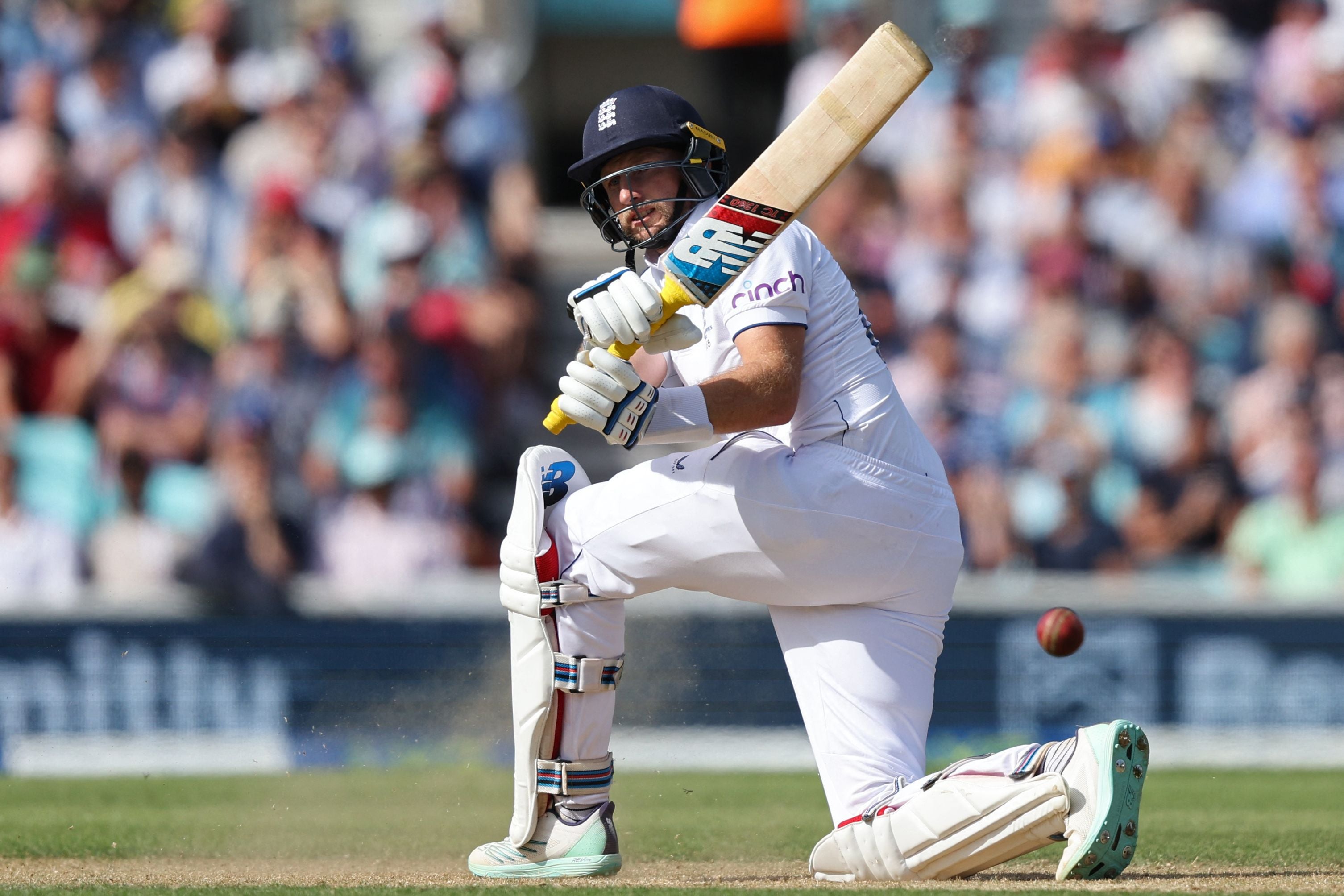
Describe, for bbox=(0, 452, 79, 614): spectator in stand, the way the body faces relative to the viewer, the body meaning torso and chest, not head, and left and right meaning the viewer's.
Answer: facing the viewer

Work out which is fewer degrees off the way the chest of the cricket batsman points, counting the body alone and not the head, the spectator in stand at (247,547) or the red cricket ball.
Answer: the spectator in stand

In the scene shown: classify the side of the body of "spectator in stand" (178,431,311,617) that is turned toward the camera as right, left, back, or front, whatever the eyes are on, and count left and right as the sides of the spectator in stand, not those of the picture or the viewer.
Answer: front

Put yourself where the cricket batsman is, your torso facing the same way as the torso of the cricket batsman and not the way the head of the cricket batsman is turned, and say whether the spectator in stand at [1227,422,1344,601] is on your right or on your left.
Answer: on your right

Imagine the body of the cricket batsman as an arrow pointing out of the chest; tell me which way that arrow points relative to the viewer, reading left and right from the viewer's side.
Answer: facing to the left of the viewer

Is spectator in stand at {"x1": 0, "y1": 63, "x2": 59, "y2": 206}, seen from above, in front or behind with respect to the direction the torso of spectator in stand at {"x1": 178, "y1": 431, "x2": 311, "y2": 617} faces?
behind

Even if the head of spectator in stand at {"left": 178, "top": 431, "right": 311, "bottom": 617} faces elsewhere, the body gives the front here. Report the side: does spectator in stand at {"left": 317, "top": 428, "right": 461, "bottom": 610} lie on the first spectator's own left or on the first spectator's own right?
on the first spectator's own left

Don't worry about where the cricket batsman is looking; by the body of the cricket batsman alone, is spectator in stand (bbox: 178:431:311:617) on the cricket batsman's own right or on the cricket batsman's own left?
on the cricket batsman's own right

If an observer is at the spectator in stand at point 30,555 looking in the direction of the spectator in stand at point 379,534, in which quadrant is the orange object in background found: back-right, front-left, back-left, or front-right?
front-left
